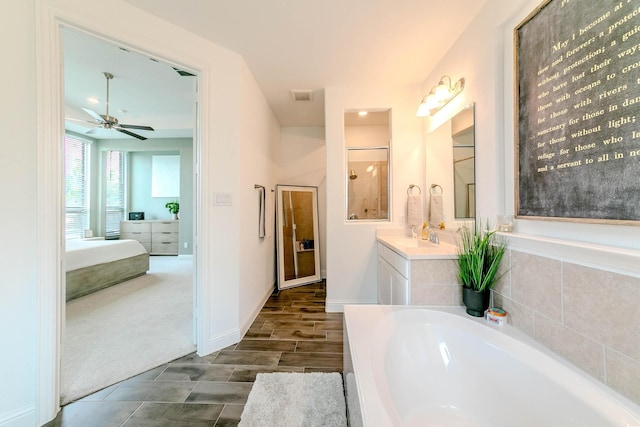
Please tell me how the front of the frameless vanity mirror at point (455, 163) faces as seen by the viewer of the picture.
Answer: facing the viewer and to the left of the viewer

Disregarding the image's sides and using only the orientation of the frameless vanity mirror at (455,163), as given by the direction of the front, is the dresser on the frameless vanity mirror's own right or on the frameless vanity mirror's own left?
on the frameless vanity mirror's own right

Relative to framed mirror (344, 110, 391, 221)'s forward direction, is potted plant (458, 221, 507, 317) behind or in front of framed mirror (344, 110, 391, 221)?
in front

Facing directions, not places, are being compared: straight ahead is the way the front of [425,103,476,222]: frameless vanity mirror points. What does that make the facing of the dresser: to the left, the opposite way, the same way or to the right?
to the left

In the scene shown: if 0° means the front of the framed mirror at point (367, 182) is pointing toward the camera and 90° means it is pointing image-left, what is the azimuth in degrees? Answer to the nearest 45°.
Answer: approximately 0°

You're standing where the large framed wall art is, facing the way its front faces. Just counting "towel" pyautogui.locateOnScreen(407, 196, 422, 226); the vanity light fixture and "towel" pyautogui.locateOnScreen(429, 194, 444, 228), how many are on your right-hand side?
3

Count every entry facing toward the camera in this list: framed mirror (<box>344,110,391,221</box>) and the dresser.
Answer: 2

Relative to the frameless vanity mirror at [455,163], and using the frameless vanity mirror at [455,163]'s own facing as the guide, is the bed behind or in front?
in front

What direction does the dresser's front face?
toward the camera

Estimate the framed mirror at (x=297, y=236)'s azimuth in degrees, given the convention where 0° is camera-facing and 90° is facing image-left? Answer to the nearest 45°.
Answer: approximately 315°
